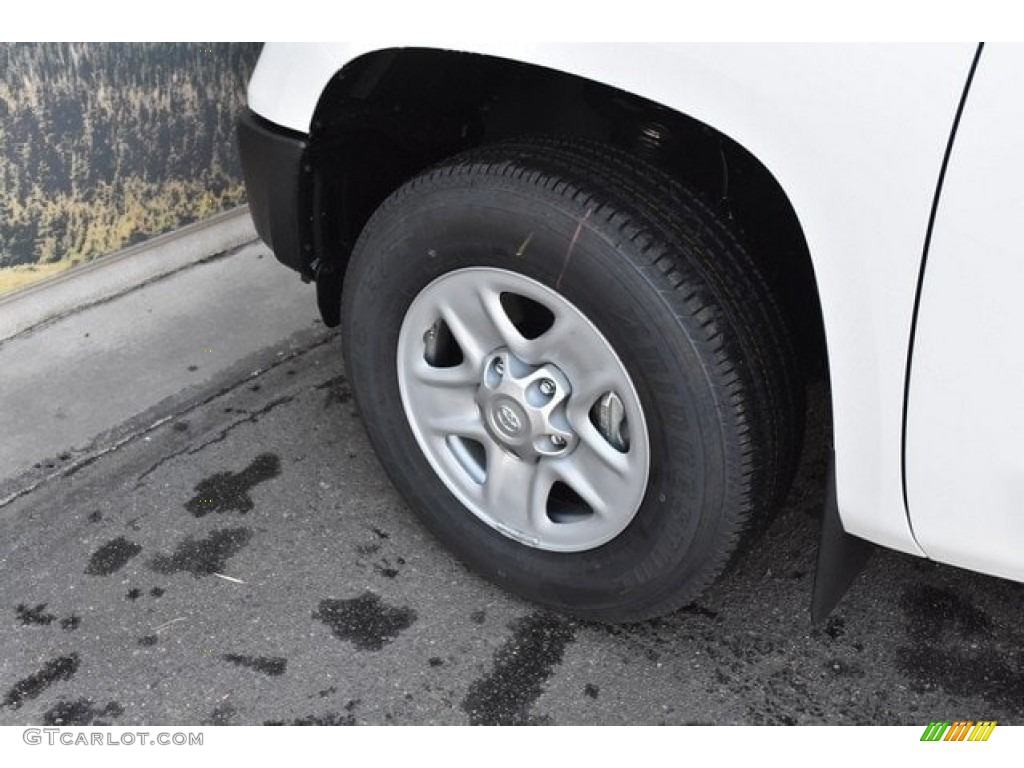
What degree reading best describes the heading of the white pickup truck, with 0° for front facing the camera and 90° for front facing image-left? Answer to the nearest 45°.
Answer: approximately 135°

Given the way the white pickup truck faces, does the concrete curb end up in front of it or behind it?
in front
